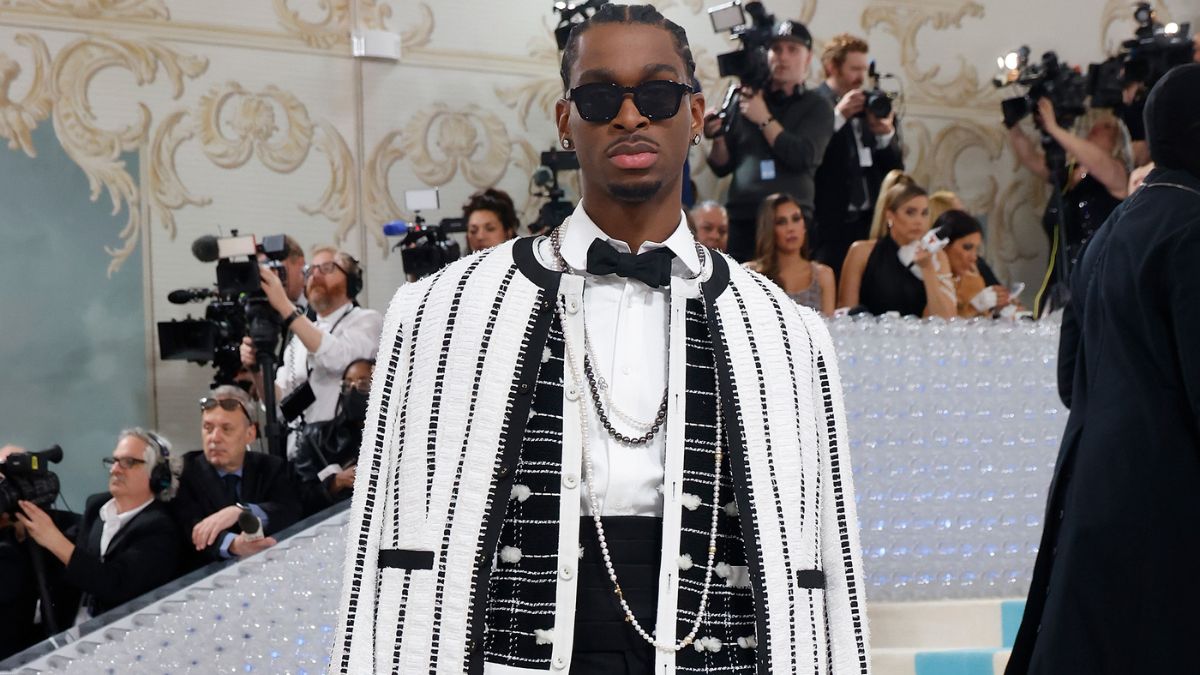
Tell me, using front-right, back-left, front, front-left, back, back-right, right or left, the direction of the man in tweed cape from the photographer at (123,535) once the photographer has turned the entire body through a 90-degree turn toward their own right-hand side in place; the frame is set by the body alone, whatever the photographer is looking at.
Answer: back-left

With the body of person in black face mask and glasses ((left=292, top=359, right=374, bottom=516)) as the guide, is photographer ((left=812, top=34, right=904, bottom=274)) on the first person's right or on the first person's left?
on the first person's left

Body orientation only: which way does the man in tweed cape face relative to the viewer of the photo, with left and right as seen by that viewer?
facing the viewer

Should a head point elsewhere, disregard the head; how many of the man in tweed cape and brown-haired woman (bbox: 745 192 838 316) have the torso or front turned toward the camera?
2

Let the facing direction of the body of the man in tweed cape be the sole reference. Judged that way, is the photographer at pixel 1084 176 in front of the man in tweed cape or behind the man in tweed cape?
behind

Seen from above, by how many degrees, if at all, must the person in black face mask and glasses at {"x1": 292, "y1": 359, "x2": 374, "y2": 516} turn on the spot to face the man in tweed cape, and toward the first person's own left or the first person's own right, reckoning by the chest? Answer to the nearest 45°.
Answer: approximately 45° to the first person's own right

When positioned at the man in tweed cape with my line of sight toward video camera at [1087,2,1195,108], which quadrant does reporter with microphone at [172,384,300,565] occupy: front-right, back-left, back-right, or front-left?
front-left

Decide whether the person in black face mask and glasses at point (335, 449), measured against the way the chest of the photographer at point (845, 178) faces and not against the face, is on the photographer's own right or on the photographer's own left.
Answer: on the photographer's own right

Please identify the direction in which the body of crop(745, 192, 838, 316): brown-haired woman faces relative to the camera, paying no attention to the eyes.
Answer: toward the camera

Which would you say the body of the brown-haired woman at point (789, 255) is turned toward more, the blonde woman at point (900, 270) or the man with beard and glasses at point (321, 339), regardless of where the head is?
the man with beard and glasses

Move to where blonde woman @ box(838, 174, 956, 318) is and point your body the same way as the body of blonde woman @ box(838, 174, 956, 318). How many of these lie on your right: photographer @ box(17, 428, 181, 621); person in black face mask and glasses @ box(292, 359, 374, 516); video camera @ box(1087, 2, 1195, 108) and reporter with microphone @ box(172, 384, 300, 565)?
3
